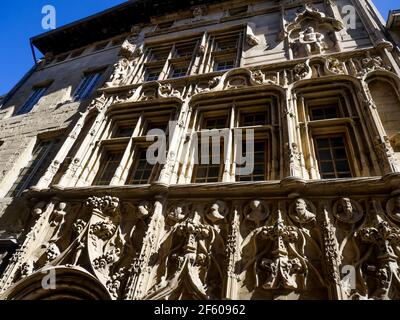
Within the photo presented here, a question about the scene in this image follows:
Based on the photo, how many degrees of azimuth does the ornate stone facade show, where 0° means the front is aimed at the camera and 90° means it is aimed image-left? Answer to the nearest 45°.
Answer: approximately 0°
